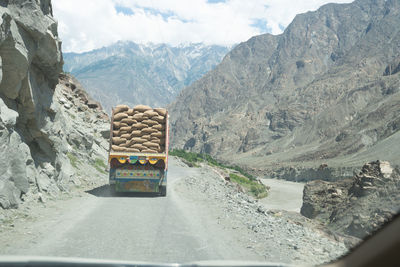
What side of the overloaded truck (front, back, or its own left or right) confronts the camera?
back
